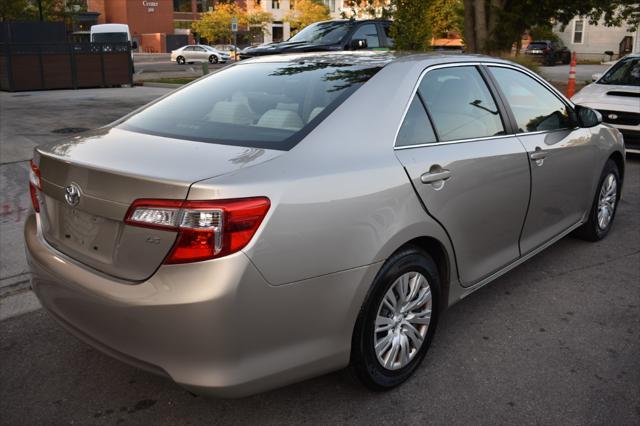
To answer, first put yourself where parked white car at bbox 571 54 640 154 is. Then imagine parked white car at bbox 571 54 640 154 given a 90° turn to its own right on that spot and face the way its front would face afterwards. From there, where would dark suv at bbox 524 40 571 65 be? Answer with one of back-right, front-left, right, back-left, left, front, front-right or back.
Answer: front-right

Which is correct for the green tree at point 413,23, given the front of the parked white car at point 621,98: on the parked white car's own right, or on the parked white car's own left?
on the parked white car's own right

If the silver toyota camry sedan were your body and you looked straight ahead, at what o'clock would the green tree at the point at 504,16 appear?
The green tree is roughly at 11 o'clock from the silver toyota camry sedan.

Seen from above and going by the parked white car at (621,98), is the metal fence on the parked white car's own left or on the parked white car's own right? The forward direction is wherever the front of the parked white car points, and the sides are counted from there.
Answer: on the parked white car's own right

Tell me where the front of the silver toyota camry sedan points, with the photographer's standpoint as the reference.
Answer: facing away from the viewer and to the right of the viewer

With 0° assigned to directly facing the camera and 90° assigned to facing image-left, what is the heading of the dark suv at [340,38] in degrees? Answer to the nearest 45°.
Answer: approximately 45°

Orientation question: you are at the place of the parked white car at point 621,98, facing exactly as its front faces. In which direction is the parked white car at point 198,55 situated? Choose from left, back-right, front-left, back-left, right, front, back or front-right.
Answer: right

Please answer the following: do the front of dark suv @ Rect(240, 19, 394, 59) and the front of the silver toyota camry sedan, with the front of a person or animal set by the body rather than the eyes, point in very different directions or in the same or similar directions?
very different directions

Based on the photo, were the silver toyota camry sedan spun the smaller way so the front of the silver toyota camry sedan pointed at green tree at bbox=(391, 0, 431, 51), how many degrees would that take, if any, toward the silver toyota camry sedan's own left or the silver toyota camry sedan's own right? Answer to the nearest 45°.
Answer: approximately 45° to the silver toyota camry sedan's own left

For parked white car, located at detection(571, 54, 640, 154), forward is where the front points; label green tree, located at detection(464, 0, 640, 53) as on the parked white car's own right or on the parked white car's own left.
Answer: on the parked white car's own right

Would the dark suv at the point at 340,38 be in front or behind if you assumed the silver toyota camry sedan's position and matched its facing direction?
in front

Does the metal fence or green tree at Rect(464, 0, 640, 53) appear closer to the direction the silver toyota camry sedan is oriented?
the green tree

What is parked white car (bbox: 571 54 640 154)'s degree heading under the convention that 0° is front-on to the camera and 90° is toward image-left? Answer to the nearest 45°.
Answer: approximately 45°
